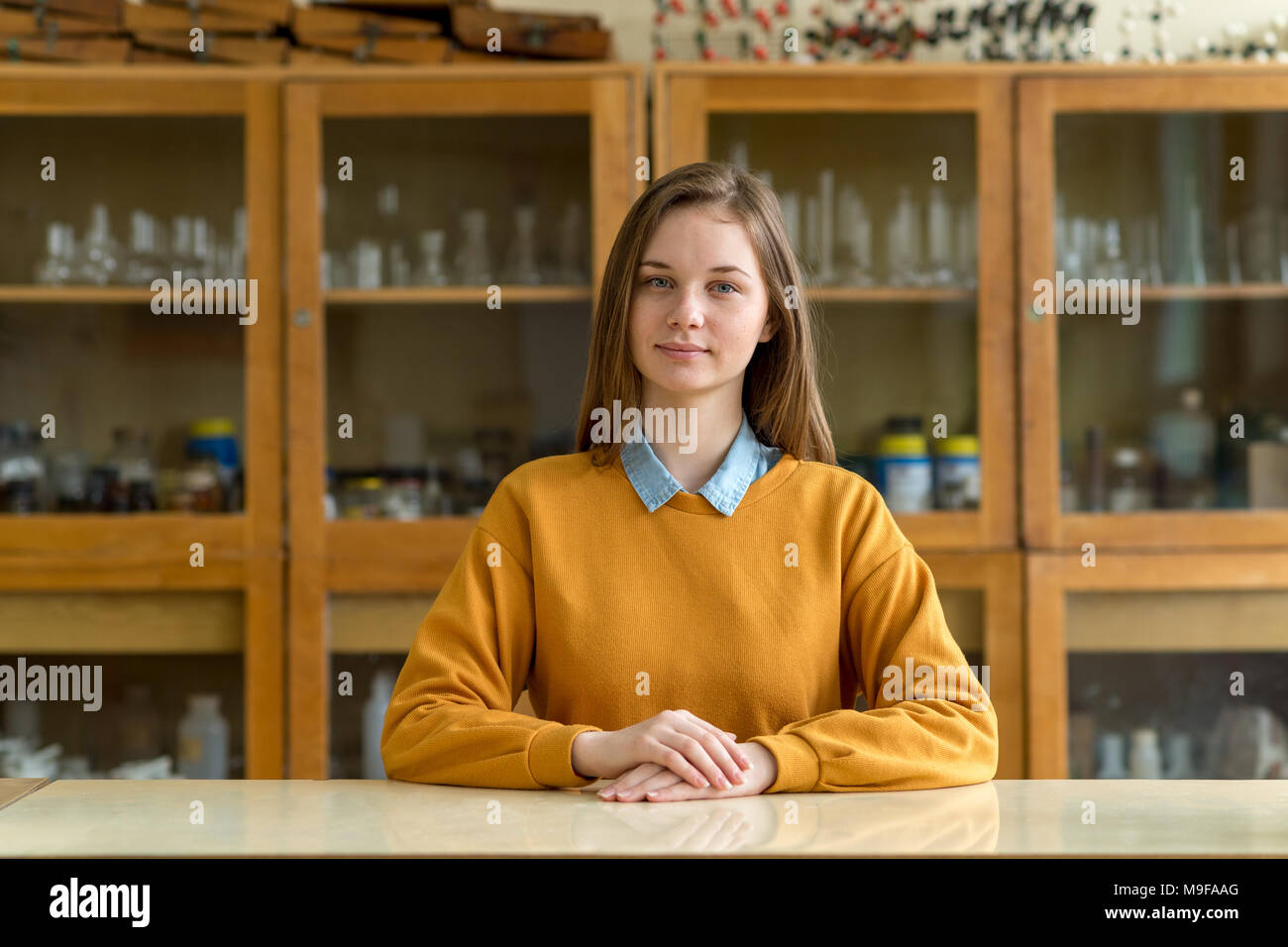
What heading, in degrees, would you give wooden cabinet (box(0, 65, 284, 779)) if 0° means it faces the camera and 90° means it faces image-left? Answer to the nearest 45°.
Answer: approximately 0°

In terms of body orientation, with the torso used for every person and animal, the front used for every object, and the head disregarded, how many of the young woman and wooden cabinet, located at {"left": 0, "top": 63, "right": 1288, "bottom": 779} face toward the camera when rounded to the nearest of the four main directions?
2

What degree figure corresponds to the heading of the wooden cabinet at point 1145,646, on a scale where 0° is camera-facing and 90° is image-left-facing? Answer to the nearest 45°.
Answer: approximately 0°

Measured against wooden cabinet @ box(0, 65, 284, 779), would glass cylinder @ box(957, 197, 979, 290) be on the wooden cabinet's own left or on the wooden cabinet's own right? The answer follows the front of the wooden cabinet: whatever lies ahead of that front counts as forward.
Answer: on the wooden cabinet's own left

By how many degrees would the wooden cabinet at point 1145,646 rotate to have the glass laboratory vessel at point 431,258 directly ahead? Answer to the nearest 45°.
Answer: approximately 90° to its right

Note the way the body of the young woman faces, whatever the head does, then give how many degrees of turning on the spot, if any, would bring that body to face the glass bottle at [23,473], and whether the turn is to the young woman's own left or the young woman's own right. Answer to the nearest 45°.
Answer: approximately 135° to the young woman's own right

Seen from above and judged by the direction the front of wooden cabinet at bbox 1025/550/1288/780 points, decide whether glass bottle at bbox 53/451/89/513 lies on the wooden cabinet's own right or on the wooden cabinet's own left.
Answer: on the wooden cabinet's own right
